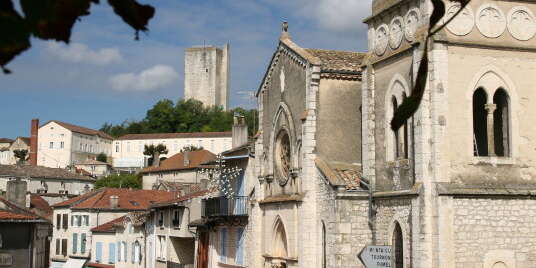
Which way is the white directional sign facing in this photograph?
toward the camera

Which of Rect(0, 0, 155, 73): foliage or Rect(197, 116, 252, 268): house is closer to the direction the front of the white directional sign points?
the foliage

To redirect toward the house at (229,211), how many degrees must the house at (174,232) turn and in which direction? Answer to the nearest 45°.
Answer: approximately 45° to its left

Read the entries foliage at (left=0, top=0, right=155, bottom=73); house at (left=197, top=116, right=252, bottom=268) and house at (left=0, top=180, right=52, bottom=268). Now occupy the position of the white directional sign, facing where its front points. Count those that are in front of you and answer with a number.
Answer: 1

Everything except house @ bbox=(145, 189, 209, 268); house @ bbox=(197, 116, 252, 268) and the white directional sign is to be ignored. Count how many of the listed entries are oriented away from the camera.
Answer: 0

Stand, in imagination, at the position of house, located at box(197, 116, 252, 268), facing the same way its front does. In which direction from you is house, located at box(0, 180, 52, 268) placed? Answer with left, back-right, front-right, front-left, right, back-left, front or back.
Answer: front-right

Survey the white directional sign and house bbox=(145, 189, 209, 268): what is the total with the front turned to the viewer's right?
0

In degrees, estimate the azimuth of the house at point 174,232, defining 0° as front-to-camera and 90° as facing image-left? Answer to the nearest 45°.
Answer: approximately 45°

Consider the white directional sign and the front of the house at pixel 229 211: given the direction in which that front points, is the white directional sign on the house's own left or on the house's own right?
on the house's own left

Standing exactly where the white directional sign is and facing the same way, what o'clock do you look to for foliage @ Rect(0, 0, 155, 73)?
The foliage is roughly at 12 o'clock from the white directional sign.

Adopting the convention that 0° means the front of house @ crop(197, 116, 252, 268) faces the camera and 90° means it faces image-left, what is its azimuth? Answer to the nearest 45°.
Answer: approximately 45°
